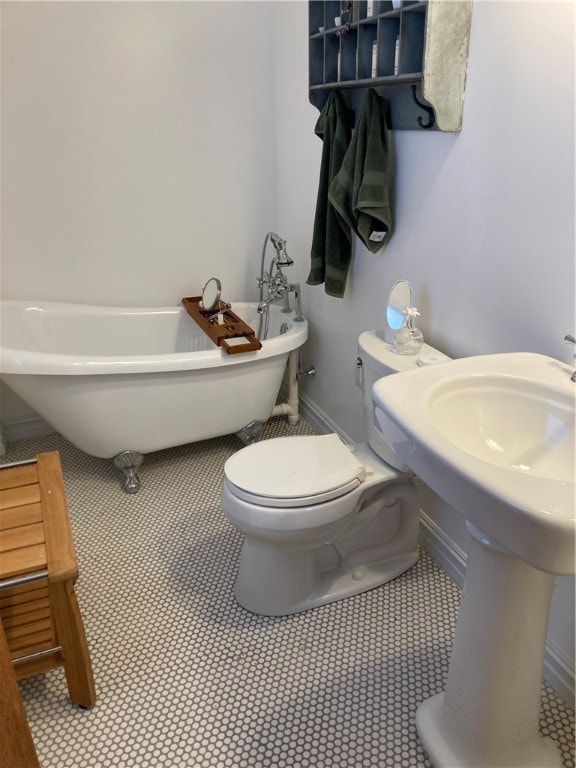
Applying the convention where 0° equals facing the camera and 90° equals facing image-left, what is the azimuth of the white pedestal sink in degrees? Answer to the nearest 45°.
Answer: approximately 45°

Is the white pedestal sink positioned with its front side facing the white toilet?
no

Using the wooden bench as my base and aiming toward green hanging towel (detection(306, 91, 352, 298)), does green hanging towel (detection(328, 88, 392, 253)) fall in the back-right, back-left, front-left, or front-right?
front-right

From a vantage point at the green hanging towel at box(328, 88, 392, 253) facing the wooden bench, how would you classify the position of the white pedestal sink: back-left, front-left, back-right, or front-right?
front-left

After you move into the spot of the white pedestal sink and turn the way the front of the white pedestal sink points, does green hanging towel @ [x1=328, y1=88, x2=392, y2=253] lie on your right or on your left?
on your right

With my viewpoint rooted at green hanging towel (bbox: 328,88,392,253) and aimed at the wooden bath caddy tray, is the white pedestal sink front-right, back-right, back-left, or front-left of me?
back-left

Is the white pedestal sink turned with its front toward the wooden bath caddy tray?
no

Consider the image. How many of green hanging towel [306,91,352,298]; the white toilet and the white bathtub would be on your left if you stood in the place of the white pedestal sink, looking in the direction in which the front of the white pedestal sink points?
0

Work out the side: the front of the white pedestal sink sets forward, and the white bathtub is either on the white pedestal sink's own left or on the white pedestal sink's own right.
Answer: on the white pedestal sink's own right

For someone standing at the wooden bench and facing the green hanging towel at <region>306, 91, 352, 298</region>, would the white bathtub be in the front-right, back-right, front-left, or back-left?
front-left
